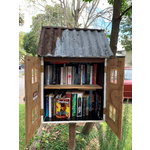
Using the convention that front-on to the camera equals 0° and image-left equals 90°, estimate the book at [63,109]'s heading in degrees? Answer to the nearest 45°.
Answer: approximately 0°
